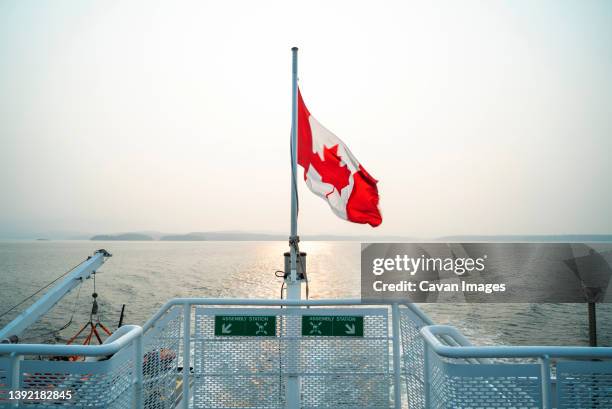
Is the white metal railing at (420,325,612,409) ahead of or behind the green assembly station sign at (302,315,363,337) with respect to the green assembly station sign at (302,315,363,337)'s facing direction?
ahead

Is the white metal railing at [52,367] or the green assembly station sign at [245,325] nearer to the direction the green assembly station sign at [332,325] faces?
the white metal railing

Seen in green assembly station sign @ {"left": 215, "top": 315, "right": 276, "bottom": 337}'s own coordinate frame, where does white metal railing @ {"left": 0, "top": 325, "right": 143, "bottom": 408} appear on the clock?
The white metal railing is roughly at 1 o'clock from the green assembly station sign.

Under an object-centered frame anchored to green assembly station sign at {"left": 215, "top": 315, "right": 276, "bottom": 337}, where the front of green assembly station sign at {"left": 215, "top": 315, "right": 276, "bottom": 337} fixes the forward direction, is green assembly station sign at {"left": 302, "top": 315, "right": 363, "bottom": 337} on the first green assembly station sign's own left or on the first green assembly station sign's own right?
on the first green assembly station sign's own left

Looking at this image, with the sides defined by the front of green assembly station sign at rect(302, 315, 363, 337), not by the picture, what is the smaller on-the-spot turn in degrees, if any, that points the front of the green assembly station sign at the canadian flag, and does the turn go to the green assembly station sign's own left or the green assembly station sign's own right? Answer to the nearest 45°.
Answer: approximately 180°

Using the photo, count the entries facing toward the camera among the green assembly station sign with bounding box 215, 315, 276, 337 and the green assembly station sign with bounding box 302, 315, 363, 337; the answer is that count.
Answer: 2

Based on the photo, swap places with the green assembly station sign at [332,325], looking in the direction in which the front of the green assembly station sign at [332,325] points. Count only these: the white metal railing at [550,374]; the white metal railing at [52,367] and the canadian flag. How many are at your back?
1

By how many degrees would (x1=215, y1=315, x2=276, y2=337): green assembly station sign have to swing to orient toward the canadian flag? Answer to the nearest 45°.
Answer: approximately 135° to its left

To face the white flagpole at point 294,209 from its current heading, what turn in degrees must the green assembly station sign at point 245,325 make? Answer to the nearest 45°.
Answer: approximately 135° to its left

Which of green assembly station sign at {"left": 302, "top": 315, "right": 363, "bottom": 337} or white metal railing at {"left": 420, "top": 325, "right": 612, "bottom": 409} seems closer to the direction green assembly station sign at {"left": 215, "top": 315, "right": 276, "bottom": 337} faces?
the white metal railing

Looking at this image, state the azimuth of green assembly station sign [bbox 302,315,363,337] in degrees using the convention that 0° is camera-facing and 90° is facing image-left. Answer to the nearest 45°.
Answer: approximately 0°
